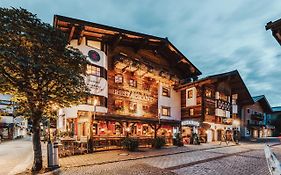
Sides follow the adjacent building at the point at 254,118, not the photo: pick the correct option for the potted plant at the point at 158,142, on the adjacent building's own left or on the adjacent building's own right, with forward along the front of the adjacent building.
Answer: on the adjacent building's own right

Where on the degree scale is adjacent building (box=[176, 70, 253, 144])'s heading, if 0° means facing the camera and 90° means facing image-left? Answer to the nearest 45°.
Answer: approximately 315°

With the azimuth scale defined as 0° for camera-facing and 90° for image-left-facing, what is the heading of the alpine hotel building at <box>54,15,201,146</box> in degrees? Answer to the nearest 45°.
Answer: approximately 315°

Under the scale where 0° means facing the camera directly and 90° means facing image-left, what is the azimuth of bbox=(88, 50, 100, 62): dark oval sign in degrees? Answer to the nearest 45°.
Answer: approximately 0°
